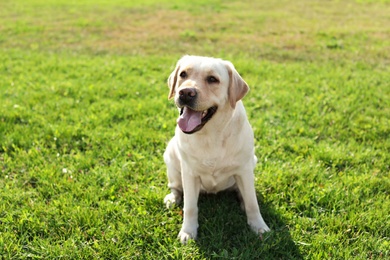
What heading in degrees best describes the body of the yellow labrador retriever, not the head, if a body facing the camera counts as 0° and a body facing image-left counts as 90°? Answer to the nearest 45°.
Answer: approximately 0°
